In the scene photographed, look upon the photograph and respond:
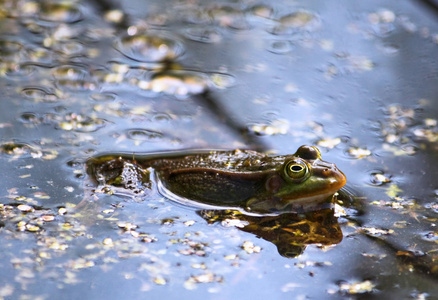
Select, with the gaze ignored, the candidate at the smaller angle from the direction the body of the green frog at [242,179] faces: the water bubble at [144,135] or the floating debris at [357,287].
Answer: the floating debris

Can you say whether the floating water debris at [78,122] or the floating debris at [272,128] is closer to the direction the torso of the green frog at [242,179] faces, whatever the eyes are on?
the floating debris at [272,128]

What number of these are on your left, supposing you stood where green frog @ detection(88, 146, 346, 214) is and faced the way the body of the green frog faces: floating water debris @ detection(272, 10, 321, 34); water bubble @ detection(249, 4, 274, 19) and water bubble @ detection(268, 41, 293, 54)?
3

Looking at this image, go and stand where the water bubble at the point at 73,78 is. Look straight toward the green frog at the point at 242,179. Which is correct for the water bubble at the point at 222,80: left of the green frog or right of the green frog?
left

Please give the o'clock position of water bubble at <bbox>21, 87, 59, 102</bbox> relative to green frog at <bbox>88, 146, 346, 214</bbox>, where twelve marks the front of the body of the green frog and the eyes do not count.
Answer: The water bubble is roughly at 7 o'clock from the green frog.

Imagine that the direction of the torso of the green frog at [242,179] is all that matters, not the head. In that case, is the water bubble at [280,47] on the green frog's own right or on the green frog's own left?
on the green frog's own left

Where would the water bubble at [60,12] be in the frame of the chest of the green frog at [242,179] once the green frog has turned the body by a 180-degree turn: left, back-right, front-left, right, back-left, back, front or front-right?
front-right

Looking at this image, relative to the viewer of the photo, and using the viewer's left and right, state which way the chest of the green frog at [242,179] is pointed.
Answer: facing to the right of the viewer

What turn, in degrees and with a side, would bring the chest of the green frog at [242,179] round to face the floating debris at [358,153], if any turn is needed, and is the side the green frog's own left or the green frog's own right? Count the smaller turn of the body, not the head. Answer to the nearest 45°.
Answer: approximately 45° to the green frog's own left

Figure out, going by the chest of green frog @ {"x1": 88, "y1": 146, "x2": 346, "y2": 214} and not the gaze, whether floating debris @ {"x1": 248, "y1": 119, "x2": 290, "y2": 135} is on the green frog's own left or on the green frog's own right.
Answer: on the green frog's own left

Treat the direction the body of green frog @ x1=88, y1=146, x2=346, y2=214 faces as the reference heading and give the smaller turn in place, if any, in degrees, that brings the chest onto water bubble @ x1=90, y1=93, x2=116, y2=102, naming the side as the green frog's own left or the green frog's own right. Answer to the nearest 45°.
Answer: approximately 135° to the green frog's own left

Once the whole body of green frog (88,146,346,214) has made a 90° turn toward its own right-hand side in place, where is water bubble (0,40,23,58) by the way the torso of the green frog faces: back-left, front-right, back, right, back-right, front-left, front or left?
back-right

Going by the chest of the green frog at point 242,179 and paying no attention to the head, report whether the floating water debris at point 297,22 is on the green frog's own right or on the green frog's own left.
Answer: on the green frog's own left

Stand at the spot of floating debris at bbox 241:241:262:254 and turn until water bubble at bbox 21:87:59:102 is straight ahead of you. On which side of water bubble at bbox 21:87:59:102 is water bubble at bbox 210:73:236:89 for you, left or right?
right

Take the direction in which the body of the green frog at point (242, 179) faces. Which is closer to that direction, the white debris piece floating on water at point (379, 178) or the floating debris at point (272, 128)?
the white debris piece floating on water
